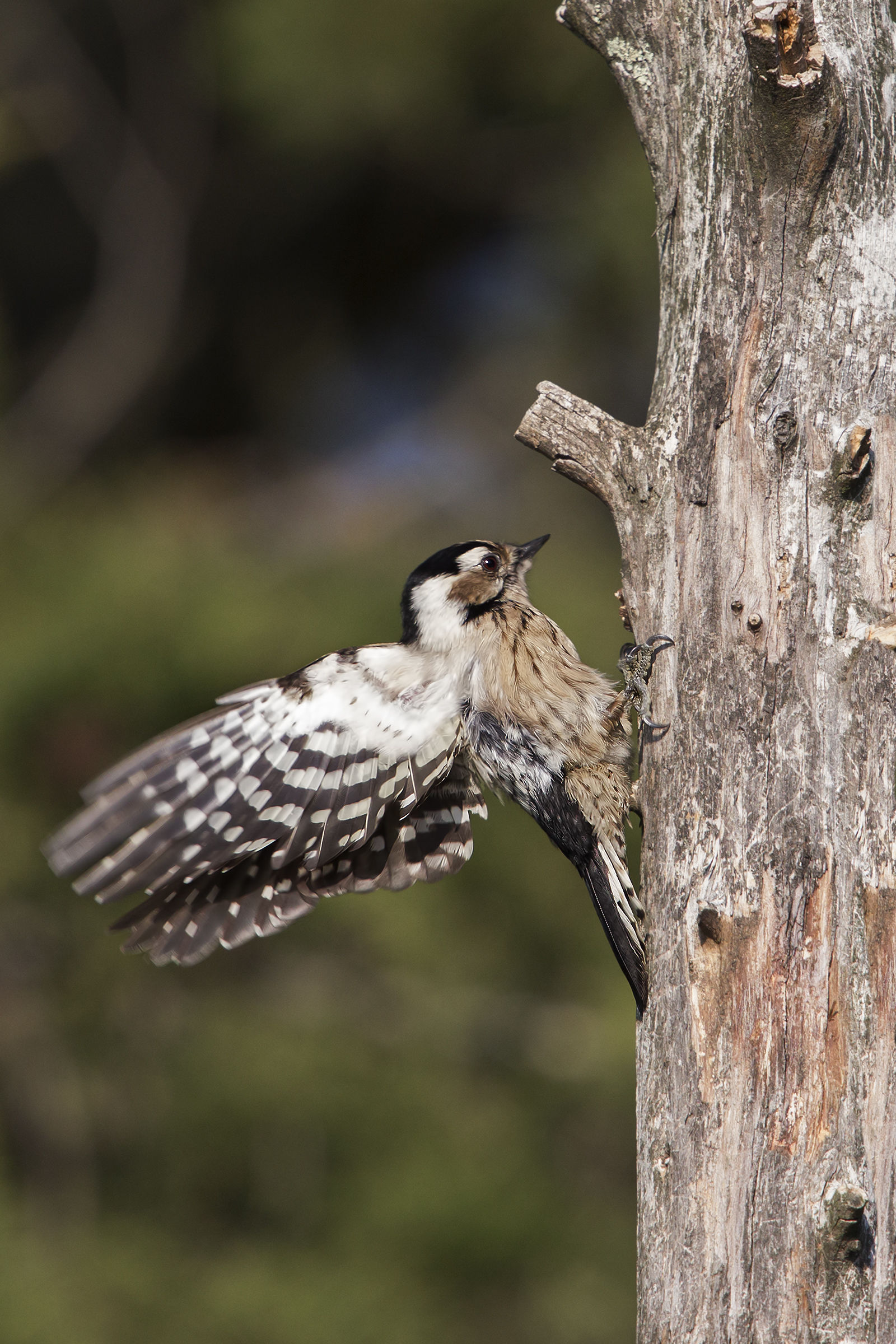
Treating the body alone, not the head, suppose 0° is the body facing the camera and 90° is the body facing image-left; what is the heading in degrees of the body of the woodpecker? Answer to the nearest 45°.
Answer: approximately 270°
